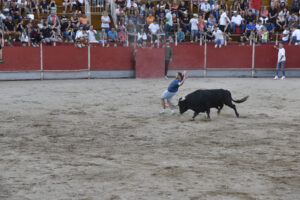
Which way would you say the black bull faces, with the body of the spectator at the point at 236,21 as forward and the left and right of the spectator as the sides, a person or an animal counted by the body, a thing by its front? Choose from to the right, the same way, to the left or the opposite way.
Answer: to the right

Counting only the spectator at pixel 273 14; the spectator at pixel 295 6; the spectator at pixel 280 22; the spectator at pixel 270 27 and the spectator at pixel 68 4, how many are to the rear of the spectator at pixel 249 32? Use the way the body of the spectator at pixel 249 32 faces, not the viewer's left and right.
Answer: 4

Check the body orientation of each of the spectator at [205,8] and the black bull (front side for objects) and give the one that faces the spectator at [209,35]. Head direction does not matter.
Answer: the spectator at [205,8]

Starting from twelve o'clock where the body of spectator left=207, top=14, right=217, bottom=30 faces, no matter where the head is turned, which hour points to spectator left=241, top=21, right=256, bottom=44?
spectator left=241, top=21, right=256, bottom=44 is roughly at 9 o'clock from spectator left=207, top=14, right=217, bottom=30.

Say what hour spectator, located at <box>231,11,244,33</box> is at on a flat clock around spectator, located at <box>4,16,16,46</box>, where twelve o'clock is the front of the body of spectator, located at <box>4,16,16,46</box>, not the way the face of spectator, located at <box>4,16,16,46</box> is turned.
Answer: spectator, located at <box>231,11,244,33</box> is roughly at 9 o'clock from spectator, located at <box>4,16,16,46</box>.

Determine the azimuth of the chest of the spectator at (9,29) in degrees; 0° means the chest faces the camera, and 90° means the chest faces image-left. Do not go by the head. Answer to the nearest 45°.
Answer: approximately 0°

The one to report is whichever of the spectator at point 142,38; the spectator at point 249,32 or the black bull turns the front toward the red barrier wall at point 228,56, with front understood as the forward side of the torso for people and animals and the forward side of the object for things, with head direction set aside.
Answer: the spectator at point 249,32

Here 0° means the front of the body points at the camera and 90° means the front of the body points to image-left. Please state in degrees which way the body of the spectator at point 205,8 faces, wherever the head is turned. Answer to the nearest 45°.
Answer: approximately 0°

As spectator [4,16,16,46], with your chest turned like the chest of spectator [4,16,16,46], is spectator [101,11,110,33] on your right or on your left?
on your left

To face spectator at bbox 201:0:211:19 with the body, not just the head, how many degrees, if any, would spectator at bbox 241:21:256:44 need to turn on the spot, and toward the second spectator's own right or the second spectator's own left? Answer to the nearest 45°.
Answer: approximately 90° to the second spectator's own right

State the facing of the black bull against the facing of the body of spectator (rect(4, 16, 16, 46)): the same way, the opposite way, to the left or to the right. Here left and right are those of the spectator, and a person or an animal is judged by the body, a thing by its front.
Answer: to the right

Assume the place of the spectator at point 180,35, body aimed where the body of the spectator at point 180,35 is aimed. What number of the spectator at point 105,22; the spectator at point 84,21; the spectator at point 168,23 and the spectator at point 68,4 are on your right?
4

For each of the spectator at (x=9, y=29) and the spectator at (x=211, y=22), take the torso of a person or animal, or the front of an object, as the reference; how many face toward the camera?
2
